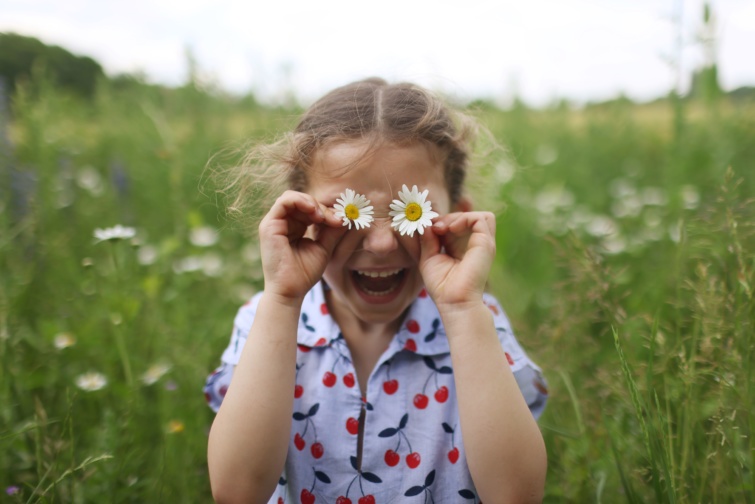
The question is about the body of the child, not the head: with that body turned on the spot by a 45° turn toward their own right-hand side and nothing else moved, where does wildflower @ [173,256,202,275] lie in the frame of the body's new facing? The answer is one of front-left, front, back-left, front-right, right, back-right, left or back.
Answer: right

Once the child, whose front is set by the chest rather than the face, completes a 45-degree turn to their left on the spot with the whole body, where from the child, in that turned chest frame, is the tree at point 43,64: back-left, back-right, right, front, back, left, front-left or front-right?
back

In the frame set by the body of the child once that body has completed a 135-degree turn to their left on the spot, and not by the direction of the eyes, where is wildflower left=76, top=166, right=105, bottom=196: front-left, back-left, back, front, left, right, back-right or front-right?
left

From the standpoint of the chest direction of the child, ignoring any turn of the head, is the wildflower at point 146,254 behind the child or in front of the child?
behind

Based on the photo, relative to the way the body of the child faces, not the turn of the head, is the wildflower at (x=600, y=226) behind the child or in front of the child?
behind

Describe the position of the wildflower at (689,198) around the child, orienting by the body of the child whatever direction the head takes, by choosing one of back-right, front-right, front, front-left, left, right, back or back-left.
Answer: back-left

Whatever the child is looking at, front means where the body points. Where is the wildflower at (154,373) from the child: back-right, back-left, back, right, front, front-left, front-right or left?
back-right

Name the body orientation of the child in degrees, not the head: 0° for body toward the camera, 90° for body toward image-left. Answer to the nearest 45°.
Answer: approximately 0°

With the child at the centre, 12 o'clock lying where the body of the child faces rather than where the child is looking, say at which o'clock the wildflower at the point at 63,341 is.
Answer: The wildflower is roughly at 4 o'clock from the child.

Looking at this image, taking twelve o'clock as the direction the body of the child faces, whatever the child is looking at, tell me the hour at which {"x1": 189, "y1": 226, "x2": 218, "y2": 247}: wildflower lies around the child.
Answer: The wildflower is roughly at 5 o'clock from the child.

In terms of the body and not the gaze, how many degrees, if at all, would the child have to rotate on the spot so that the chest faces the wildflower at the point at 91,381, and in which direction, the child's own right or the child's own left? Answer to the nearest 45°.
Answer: approximately 135° to the child's own right

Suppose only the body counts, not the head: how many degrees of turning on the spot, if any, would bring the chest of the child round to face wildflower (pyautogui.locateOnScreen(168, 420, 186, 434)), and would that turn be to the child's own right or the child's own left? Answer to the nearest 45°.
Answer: approximately 90° to the child's own right
